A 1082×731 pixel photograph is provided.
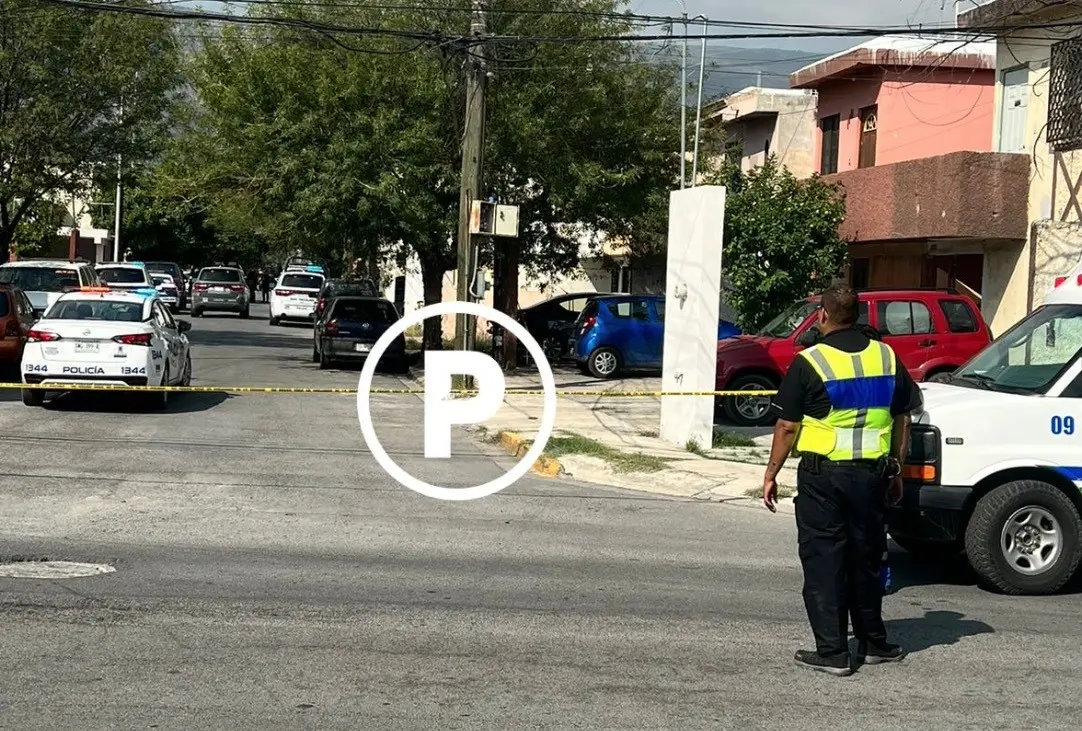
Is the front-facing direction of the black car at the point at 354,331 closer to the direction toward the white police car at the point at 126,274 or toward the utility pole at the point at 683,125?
the white police car

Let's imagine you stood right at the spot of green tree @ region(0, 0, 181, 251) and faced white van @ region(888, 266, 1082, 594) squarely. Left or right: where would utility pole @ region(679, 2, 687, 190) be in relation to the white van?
left

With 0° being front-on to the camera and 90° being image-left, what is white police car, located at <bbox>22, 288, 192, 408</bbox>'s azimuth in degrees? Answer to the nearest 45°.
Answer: approximately 180°

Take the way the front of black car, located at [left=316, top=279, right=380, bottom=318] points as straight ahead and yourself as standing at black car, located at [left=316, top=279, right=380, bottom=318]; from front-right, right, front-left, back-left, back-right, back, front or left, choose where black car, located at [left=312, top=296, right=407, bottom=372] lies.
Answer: back

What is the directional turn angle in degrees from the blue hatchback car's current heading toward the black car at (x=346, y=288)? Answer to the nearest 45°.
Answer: approximately 135° to its left

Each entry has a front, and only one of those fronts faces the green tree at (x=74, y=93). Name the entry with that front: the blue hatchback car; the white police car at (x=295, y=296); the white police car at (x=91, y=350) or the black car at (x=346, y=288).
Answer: the white police car at (x=91, y=350)

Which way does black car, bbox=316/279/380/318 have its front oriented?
away from the camera

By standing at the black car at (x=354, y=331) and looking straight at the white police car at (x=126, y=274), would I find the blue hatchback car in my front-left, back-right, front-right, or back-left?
back-right

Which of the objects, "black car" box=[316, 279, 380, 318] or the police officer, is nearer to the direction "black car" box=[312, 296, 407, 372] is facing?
the black car

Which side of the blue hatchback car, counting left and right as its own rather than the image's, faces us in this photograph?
right

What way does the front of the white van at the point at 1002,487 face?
to the viewer's left

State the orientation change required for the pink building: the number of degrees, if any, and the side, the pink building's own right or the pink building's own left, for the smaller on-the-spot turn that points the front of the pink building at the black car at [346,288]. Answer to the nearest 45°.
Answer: approximately 90° to the pink building's own right

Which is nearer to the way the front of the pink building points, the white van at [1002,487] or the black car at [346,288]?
the white van

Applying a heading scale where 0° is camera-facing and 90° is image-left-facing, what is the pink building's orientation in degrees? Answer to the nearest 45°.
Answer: approximately 45°

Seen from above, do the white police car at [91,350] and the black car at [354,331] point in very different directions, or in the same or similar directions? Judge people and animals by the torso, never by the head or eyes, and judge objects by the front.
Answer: same or similar directions

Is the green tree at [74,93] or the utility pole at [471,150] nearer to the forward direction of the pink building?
the utility pole
